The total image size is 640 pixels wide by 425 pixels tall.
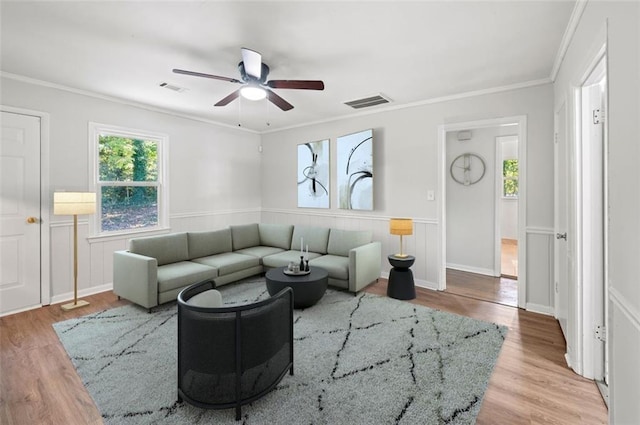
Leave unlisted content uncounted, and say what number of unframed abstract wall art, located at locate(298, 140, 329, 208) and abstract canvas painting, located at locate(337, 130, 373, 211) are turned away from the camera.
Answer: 0

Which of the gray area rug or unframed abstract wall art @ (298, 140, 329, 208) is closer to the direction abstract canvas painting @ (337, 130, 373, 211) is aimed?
the gray area rug

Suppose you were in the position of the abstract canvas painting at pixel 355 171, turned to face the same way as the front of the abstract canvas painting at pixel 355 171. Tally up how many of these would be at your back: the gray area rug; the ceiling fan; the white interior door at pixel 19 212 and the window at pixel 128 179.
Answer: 0

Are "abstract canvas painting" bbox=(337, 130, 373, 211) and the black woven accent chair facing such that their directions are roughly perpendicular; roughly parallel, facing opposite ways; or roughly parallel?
roughly parallel, facing opposite ways

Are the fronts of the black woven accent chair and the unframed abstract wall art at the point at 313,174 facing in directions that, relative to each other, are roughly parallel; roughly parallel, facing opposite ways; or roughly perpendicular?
roughly parallel, facing opposite ways

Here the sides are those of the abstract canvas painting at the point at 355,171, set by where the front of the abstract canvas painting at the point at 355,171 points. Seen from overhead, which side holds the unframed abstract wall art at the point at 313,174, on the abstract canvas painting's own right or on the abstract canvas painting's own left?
on the abstract canvas painting's own right

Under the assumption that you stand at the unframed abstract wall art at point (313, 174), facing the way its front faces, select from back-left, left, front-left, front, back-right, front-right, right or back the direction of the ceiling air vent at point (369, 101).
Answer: left

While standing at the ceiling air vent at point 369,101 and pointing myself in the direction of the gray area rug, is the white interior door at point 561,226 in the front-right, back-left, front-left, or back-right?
front-left

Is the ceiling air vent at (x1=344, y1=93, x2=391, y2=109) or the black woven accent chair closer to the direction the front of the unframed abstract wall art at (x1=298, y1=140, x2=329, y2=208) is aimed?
the black woven accent chair

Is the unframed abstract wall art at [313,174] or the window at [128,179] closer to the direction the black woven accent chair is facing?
the unframed abstract wall art

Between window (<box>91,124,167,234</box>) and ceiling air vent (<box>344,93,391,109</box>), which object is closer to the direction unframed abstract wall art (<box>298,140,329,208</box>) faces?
the window

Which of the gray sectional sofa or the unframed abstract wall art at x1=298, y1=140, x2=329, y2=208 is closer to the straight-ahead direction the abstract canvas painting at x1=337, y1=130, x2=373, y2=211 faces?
the gray sectional sofa

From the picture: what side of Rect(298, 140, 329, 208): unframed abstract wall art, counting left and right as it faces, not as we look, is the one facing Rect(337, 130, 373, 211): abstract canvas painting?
left

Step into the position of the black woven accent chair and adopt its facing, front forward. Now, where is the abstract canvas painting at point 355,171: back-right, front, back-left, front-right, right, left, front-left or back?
front

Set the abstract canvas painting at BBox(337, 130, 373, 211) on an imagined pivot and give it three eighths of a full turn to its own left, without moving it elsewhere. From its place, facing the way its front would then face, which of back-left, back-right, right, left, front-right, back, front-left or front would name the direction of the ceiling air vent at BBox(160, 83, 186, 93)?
back-right

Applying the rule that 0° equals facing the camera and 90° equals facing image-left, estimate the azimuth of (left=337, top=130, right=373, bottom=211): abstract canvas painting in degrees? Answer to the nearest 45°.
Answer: approximately 45°

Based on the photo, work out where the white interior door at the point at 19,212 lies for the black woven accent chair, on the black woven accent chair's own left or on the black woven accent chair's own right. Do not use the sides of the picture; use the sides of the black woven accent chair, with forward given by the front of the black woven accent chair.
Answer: on the black woven accent chair's own left

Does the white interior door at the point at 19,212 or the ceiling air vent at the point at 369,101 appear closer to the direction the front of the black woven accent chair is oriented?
the ceiling air vent
